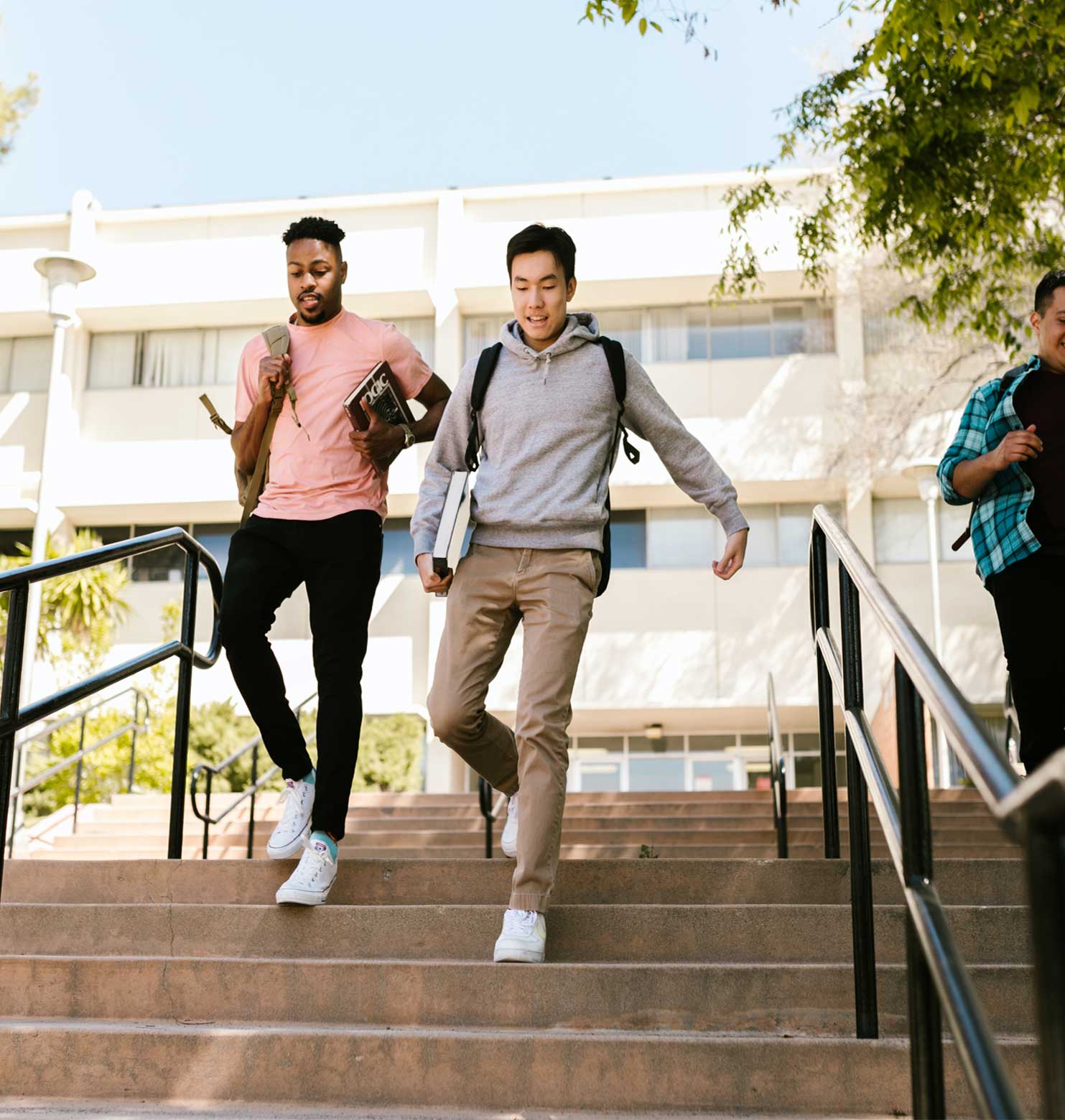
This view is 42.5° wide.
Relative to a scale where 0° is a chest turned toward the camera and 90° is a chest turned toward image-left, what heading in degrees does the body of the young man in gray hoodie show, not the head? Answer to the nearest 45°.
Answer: approximately 0°

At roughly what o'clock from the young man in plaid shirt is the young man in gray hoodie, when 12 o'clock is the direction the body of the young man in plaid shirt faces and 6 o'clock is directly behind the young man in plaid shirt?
The young man in gray hoodie is roughly at 2 o'clock from the young man in plaid shirt.

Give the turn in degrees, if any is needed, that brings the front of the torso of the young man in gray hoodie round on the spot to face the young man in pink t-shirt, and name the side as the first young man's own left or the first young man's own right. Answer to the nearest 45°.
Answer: approximately 90° to the first young man's own right

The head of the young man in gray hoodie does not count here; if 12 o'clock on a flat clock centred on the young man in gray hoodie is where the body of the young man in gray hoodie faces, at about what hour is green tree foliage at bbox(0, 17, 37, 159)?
The green tree foliage is roughly at 5 o'clock from the young man in gray hoodie.

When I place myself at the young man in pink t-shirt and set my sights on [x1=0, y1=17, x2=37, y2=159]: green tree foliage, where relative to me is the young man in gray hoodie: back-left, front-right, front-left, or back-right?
back-right

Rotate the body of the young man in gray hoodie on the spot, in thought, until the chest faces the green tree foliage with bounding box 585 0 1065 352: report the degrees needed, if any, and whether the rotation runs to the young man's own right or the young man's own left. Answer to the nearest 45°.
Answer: approximately 135° to the young man's own left

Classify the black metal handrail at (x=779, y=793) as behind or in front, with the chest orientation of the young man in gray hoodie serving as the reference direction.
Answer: behind
